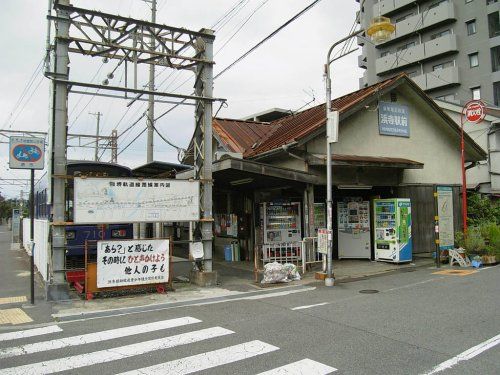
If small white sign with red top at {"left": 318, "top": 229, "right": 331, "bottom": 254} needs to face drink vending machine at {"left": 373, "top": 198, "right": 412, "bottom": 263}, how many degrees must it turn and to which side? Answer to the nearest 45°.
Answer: approximately 135° to its left

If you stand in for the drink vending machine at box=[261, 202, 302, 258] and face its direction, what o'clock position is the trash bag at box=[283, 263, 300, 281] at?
The trash bag is roughly at 12 o'clock from the drink vending machine.

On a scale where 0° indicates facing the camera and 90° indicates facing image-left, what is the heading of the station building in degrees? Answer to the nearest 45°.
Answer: approximately 315°

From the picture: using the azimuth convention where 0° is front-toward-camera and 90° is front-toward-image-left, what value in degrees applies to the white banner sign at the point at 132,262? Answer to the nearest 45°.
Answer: approximately 0°

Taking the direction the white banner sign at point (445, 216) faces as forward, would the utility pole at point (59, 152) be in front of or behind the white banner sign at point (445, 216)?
in front

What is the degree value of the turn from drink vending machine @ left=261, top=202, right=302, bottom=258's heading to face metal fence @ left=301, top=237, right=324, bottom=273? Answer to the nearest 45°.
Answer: approximately 45° to its left

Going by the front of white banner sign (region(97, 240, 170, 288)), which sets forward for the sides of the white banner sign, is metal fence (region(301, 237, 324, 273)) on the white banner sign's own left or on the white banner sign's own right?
on the white banner sign's own left

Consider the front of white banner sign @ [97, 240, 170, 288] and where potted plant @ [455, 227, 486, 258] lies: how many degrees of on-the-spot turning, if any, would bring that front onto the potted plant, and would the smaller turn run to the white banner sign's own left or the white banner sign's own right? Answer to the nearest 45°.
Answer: approximately 90° to the white banner sign's own left

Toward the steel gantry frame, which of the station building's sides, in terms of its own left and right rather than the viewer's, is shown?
right

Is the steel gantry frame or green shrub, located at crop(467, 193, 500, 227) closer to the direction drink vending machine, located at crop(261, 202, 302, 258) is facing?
the steel gantry frame

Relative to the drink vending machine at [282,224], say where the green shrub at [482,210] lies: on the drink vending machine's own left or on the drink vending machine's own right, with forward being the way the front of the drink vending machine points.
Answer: on the drink vending machine's own left

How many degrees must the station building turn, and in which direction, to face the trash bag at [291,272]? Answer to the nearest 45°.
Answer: approximately 45° to its right

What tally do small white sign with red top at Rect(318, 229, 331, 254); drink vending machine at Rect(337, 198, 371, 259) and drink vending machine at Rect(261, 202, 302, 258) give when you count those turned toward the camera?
3

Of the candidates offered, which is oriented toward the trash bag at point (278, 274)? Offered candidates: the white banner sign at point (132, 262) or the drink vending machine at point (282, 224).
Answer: the drink vending machine
